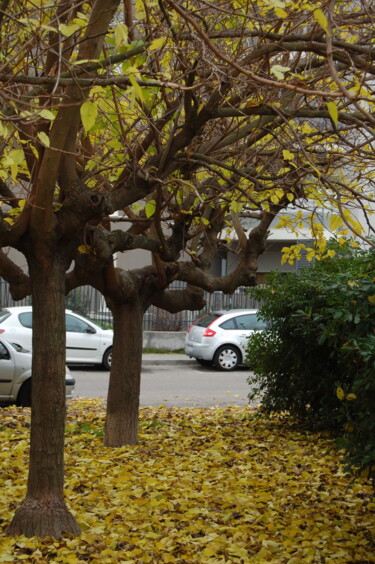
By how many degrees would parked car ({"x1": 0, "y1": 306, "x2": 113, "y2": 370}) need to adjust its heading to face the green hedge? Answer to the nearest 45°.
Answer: approximately 90° to its right

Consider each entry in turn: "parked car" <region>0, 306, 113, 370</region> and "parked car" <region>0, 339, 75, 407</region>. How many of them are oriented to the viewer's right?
2

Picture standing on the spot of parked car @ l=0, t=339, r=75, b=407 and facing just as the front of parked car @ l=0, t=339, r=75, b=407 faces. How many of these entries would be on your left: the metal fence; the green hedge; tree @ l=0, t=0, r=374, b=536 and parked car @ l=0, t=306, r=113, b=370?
2

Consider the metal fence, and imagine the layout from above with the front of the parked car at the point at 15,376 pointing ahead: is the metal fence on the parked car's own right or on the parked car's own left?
on the parked car's own left

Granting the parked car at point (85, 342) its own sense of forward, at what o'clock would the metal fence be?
The metal fence is roughly at 9 o'clock from the parked car.

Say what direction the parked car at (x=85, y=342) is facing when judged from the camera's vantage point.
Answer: facing to the right of the viewer

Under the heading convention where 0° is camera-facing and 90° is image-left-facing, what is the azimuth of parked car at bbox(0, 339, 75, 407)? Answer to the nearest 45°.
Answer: approximately 270°

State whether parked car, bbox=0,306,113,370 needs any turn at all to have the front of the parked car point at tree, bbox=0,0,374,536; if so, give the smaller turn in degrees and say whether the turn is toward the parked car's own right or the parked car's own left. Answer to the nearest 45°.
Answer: approximately 90° to the parked car's own right

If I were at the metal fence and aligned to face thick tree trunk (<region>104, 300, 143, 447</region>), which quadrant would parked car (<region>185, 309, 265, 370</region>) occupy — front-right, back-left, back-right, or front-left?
front-left

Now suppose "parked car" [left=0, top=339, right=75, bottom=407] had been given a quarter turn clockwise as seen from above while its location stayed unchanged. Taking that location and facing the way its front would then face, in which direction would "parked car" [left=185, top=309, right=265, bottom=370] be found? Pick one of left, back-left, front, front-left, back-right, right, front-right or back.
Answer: back-left

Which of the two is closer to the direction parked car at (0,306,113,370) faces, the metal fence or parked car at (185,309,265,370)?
the parked car

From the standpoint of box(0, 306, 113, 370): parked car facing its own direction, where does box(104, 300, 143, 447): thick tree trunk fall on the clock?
The thick tree trunk is roughly at 3 o'clock from the parked car.

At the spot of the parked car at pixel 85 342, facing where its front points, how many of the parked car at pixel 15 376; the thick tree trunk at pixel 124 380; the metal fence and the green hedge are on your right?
3

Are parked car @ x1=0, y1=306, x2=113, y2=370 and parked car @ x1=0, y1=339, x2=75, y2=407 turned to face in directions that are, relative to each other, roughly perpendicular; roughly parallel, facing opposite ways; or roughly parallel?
roughly parallel
